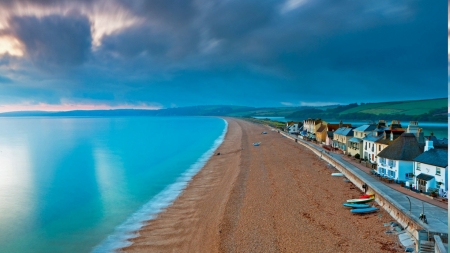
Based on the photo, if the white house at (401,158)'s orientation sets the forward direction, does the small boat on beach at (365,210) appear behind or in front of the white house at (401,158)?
in front

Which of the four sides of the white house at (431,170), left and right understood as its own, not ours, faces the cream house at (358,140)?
right

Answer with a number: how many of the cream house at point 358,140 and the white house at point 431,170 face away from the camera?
0

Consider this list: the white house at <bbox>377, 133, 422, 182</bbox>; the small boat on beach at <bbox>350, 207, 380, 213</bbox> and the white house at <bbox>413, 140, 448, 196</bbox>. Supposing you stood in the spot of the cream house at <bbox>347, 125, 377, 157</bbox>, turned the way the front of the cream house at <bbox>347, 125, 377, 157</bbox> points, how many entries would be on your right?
0

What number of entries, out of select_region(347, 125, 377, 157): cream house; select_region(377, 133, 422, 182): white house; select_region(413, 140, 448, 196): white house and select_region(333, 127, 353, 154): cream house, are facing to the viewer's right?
0

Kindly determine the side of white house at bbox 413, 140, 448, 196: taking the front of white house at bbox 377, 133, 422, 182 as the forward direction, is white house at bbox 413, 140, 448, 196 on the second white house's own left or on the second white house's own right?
on the second white house's own left

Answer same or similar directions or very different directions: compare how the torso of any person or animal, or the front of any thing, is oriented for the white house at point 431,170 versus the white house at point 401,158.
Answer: same or similar directions

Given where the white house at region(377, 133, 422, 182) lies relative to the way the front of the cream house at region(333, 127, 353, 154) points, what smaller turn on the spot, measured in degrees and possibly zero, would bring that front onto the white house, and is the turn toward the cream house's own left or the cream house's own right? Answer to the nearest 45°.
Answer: approximately 45° to the cream house's own left

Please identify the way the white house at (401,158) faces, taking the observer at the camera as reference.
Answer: facing the viewer and to the left of the viewer

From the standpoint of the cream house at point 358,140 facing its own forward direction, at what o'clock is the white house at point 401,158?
the white house at point 401,158 is roughly at 10 o'clock from the cream house at point 358,140.

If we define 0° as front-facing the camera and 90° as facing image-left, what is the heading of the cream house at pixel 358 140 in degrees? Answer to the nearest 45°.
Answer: approximately 45°
